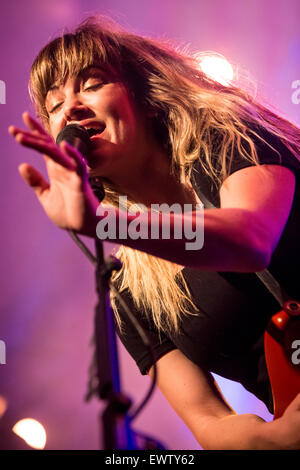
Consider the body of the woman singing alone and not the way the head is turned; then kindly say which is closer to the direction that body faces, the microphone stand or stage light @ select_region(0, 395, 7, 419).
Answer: the microphone stand

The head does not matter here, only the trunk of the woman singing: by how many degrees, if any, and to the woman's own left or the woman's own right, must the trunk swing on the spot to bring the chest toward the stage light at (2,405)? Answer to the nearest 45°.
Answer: approximately 90° to the woman's own right

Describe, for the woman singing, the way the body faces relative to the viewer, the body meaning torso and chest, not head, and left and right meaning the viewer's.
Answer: facing the viewer and to the left of the viewer

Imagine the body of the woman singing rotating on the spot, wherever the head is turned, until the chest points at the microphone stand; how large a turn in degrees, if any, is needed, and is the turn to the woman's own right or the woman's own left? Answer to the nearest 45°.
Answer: approximately 45° to the woman's own left

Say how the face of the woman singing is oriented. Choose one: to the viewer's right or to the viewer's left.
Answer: to the viewer's left
